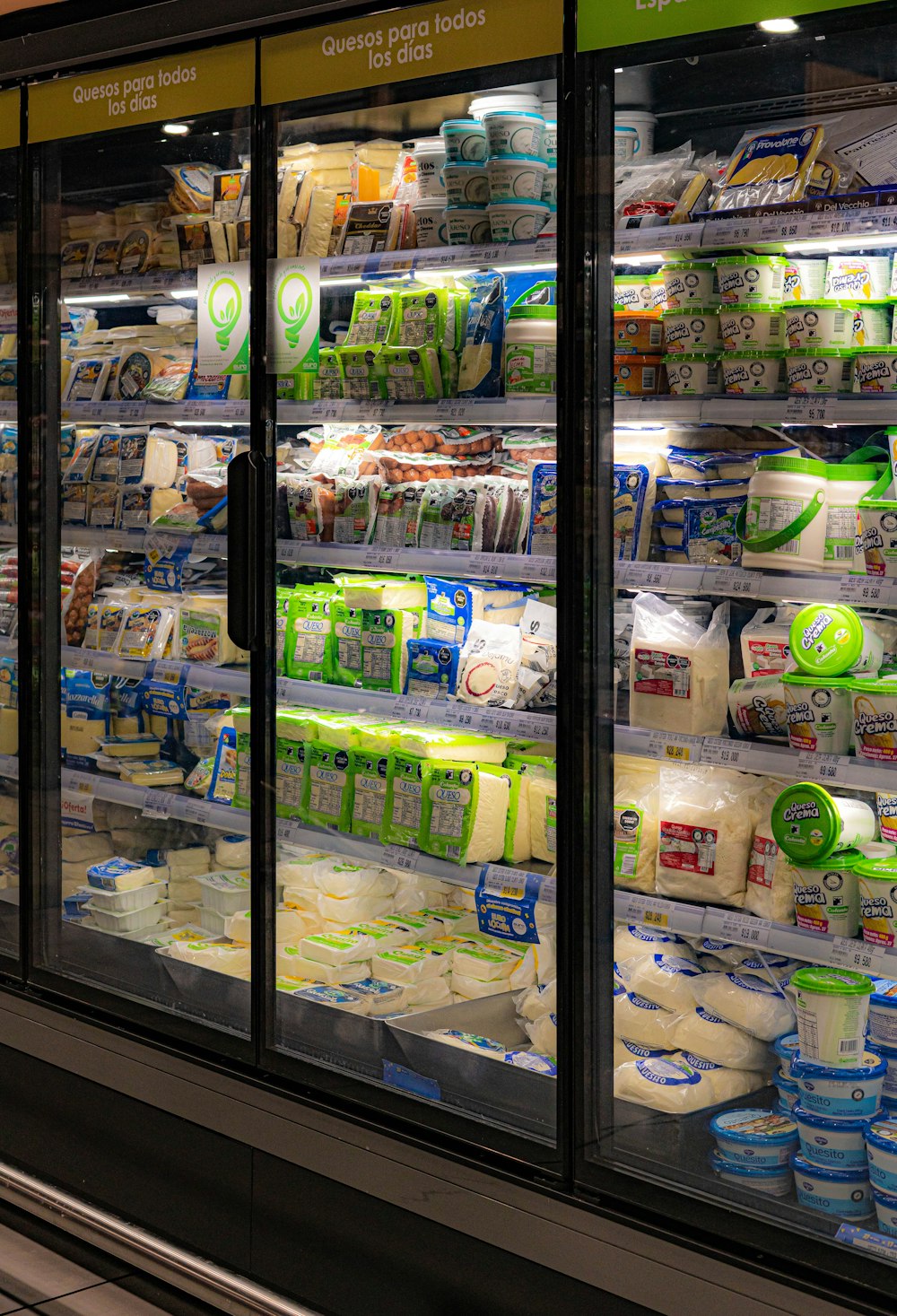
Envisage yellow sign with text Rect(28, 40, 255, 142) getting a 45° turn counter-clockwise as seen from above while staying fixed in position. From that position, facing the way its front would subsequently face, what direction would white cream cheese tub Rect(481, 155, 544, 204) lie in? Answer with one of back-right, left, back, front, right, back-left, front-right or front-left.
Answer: front-left

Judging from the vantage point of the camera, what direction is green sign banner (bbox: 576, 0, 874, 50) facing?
facing the viewer and to the left of the viewer

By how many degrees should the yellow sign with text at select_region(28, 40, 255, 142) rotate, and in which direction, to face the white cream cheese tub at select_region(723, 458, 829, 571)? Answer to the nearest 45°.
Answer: approximately 90° to its left

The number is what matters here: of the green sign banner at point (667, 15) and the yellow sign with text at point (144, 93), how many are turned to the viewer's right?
0

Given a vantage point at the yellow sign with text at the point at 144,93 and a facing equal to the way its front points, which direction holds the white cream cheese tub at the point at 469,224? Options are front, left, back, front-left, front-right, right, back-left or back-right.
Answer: left

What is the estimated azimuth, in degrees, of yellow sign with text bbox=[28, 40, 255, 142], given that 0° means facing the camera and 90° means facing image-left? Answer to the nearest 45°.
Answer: approximately 45°

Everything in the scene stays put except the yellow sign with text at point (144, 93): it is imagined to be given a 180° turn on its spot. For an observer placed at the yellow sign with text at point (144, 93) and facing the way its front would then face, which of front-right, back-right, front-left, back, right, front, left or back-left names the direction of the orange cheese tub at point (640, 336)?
right

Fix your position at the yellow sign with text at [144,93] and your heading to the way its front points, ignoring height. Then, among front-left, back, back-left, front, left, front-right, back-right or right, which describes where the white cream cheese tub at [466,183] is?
left

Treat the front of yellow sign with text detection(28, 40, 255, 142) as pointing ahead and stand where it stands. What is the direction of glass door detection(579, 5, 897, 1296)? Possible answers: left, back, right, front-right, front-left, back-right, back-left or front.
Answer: left

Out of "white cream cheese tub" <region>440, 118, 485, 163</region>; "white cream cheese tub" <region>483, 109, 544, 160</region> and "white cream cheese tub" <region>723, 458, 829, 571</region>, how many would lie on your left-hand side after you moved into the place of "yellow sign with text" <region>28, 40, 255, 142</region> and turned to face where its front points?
3

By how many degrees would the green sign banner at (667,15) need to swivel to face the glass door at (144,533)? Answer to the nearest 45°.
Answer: approximately 90° to its right

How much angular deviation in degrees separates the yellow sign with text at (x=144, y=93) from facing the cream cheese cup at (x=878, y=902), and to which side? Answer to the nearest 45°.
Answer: approximately 90° to its left

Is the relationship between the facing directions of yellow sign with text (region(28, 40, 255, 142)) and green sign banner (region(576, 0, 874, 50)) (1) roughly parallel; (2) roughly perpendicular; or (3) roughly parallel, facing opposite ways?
roughly parallel
